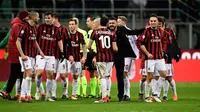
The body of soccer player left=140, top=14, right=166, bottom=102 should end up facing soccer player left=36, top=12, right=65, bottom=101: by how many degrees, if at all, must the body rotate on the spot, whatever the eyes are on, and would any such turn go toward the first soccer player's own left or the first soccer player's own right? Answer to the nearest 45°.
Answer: approximately 90° to the first soccer player's own right

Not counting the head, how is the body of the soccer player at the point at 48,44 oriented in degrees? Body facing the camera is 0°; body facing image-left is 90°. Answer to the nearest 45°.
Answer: approximately 0°

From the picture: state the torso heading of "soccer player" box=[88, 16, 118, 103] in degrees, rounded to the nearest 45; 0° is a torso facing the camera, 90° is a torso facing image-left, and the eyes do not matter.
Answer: approximately 180°

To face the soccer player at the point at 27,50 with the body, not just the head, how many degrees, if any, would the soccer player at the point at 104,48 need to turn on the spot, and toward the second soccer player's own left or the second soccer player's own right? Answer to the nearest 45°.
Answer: approximately 90° to the second soccer player's own left

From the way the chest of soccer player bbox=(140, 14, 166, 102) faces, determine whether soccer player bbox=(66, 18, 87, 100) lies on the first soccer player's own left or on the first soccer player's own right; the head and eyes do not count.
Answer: on the first soccer player's own right
